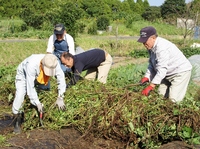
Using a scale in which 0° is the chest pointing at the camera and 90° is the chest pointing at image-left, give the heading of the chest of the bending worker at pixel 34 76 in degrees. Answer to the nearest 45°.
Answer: approximately 315°

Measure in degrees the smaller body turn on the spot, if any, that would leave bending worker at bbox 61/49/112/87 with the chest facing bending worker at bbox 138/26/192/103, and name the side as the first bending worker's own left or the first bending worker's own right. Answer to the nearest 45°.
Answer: approximately 135° to the first bending worker's own left

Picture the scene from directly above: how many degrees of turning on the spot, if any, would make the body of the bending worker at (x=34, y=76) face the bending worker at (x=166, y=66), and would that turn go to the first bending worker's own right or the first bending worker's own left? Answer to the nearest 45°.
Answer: approximately 45° to the first bending worker's own left

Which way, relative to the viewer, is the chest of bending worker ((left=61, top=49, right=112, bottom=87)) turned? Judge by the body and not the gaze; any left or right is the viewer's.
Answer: facing to the left of the viewer

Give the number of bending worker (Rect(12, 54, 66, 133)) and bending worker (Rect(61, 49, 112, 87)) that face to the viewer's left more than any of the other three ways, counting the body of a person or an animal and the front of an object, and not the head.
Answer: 1

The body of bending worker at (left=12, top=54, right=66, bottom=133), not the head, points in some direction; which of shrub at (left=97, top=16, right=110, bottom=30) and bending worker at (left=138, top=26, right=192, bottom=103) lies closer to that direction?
the bending worker at (left=138, top=26, right=192, bottom=103)

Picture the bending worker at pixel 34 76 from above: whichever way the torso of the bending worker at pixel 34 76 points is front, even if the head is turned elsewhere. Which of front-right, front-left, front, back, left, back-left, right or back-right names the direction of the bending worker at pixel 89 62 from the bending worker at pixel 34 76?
left

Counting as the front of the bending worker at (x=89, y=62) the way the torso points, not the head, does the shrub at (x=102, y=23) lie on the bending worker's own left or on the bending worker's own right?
on the bending worker's own right

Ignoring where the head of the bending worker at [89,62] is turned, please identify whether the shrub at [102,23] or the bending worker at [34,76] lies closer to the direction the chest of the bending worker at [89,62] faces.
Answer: the bending worker at [34,76]

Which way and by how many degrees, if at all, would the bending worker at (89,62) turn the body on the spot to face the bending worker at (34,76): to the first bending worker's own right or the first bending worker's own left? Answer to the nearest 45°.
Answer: approximately 45° to the first bending worker's own left

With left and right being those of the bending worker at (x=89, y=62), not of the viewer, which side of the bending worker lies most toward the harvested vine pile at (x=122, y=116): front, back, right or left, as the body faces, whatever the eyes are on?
left

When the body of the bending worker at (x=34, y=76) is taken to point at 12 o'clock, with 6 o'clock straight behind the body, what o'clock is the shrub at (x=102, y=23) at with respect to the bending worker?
The shrub is roughly at 8 o'clock from the bending worker.
